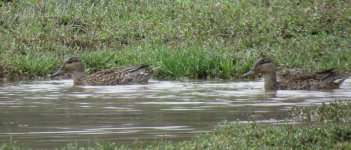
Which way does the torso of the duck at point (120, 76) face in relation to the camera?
to the viewer's left

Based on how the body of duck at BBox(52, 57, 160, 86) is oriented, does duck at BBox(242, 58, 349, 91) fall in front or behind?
behind

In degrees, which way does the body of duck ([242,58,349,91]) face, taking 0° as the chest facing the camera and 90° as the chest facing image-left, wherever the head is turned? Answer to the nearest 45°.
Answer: approximately 90°

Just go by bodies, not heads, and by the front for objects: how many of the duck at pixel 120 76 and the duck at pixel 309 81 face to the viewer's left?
2

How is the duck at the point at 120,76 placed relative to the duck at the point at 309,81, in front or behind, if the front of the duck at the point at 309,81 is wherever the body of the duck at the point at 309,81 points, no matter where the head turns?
in front
